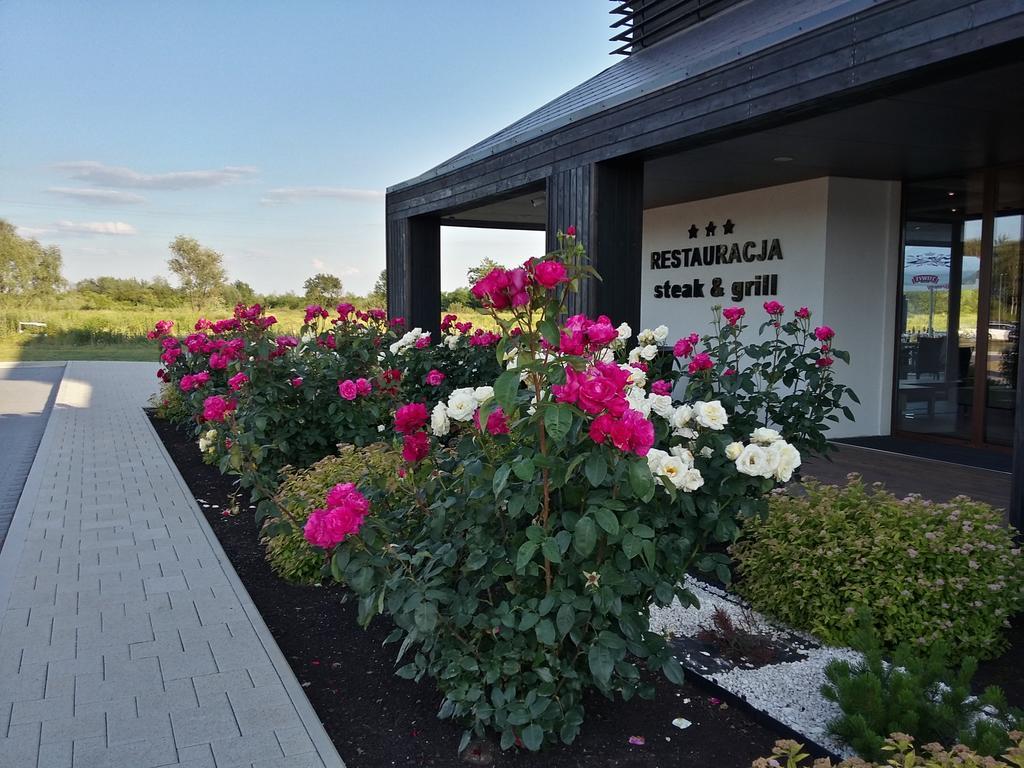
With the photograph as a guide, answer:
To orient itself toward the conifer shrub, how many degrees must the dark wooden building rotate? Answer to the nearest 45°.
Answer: approximately 45° to its left

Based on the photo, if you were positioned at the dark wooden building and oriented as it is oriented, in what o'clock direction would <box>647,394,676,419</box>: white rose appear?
The white rose is roughly at 11 o'clock from the dark wooden building.

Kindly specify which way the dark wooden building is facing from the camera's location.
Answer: facing the viewer and to the left of the viewer

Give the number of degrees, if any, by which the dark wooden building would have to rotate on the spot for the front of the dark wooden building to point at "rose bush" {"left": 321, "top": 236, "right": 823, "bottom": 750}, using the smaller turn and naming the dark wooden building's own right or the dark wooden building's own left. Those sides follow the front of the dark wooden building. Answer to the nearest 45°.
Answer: approximately 45° to the dark wooden building's own left

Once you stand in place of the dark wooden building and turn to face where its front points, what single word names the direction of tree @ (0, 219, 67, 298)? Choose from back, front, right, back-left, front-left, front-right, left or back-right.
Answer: right

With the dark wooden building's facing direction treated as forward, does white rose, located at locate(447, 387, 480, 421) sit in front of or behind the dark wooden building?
in front

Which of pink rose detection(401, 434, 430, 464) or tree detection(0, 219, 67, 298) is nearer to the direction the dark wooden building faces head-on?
the pink rose

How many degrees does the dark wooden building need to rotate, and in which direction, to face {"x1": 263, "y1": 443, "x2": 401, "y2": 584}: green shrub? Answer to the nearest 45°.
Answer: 0° — it already faces it

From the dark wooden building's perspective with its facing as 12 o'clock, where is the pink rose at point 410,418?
The pink rose is roughly at 11 o'clock from the dark wooden building.

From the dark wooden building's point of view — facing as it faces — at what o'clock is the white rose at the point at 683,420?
The white rose is roughly at 11 o'clock from the dark wooden building.

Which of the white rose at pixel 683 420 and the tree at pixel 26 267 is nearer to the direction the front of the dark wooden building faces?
the white rose

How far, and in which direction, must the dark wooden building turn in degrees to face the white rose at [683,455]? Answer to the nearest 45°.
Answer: approximately 45° to its left

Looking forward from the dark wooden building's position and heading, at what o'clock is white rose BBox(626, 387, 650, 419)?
The white rose is roughly at 11 o'clock from the dark wooden building.
